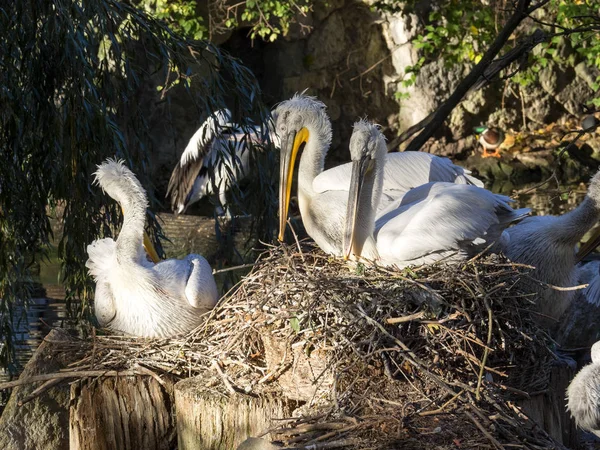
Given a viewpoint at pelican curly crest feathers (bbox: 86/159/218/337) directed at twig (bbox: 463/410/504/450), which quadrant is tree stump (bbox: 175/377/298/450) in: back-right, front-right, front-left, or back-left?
front-right

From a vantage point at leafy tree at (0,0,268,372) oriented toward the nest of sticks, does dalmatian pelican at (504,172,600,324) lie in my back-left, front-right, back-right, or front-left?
front-left

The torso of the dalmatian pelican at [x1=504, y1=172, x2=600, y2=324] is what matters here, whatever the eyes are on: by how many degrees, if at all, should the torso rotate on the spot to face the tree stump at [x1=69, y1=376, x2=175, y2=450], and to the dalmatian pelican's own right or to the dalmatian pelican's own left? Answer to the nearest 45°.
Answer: approximately 135° to the dalmatian pelican's own right

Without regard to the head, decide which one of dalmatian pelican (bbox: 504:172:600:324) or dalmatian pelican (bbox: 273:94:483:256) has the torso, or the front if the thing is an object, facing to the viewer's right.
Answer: dalmatian pelican (bbox: 504:172:600:324)

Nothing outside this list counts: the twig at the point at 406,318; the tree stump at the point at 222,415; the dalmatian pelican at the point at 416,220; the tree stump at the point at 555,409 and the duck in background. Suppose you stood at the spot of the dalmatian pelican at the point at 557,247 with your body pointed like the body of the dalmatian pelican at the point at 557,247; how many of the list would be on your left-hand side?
1

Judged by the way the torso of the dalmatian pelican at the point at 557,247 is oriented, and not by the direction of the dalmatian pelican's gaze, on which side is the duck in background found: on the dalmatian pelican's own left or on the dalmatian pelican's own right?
on the dalmatian pelican's own left

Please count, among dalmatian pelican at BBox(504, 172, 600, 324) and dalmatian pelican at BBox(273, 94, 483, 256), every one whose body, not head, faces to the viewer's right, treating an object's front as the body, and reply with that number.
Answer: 1

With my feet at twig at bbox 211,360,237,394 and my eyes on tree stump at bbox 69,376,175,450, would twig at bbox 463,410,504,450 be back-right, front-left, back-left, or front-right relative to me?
back-left

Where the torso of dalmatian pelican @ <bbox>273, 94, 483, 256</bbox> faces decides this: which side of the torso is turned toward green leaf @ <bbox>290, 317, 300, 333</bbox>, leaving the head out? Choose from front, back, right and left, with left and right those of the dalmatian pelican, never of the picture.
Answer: left

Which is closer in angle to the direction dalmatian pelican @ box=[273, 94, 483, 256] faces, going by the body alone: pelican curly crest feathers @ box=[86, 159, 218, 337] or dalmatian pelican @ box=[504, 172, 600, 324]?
the pelican curly crest feathers

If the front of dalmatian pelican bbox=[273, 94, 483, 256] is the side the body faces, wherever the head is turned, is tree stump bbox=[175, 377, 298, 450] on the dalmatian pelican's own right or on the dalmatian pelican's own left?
on the dalmatian pelican's own left

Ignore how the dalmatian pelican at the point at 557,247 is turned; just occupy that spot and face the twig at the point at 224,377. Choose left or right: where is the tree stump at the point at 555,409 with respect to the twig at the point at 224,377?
left

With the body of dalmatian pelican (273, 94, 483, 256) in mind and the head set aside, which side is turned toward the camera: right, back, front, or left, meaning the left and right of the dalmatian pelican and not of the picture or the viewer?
left

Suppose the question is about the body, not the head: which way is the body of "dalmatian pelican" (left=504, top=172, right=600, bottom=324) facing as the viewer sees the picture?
to the viewer's right
